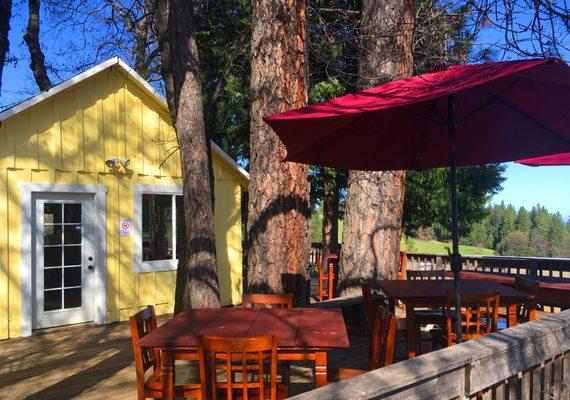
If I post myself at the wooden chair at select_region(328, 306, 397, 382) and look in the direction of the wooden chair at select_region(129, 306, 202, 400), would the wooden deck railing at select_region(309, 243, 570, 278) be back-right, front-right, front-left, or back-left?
back-right

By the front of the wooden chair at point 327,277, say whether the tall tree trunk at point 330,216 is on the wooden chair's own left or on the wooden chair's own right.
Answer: on the wooden chair's own left

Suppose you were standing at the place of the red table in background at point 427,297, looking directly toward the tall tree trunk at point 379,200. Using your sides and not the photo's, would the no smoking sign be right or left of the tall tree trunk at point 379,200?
left

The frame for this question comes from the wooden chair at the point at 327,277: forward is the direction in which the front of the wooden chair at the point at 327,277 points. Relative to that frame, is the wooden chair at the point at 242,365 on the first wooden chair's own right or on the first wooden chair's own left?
on the first wooden chair's own right

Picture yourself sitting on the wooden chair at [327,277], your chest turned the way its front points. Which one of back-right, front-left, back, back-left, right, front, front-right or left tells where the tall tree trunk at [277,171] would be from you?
right

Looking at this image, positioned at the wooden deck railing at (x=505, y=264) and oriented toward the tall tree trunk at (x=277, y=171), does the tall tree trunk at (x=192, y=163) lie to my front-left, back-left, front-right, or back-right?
front-right
